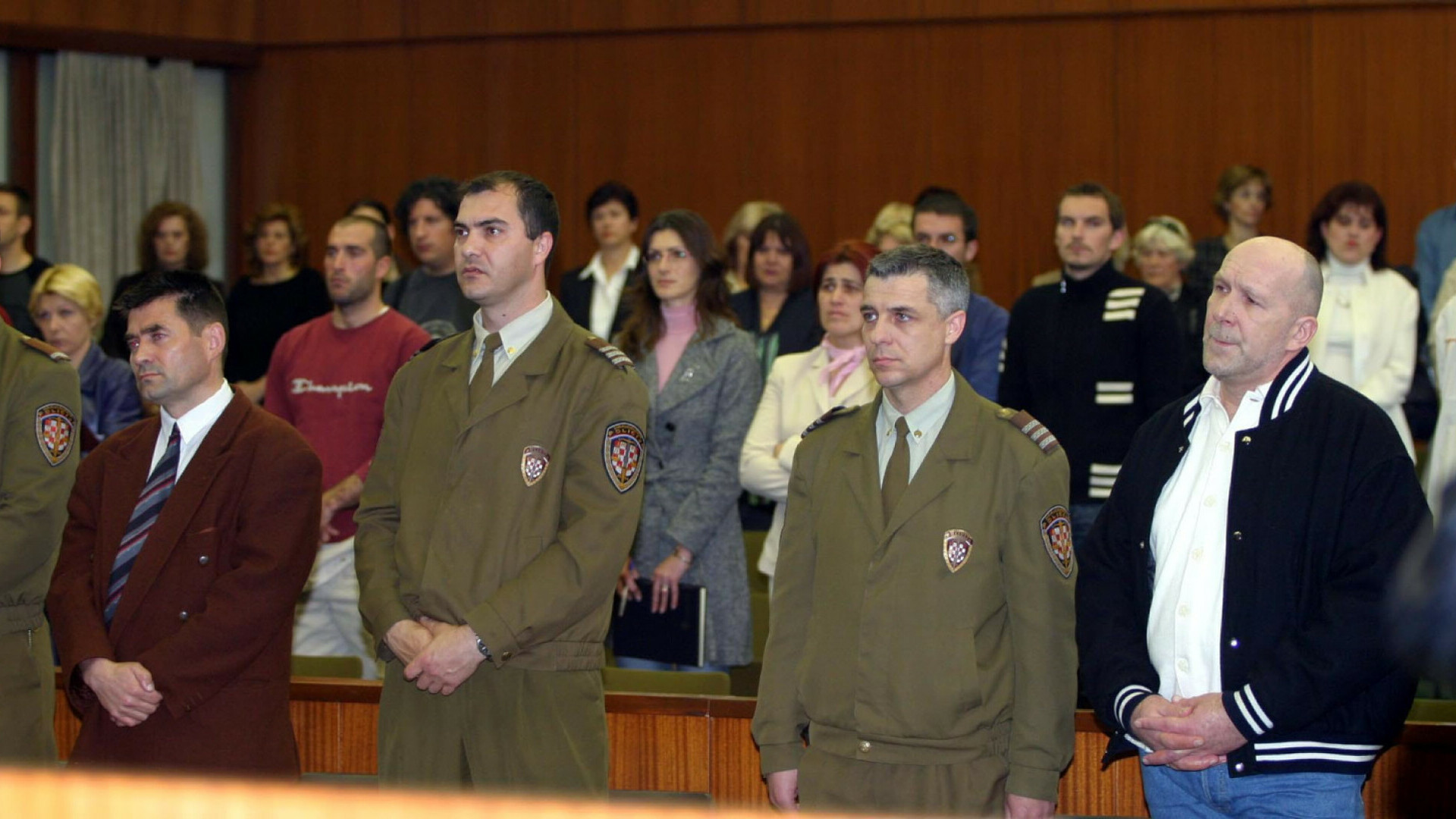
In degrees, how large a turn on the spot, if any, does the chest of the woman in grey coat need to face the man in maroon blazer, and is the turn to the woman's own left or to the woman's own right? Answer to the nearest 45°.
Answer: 0° — they already face them

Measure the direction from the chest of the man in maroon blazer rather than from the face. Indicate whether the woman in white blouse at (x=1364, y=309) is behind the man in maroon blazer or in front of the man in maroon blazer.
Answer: behind

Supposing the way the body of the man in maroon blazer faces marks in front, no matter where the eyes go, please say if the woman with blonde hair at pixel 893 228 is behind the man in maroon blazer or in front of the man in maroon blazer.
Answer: behind

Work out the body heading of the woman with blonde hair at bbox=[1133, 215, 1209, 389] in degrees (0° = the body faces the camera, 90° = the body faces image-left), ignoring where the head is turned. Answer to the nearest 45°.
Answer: approximately 45°

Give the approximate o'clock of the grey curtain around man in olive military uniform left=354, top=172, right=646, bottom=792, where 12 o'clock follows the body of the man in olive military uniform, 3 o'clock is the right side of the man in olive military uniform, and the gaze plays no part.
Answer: The grey curtain is roughly at 4 o'clock from the man in olive military uniform.

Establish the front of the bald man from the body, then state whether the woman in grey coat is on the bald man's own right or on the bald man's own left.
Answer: on the bald man's own right

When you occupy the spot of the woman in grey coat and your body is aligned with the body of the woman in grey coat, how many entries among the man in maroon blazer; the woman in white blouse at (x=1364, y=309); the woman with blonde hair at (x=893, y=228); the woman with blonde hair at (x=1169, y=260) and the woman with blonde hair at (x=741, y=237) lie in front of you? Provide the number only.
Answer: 1

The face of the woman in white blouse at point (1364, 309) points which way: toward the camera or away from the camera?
toward the camera

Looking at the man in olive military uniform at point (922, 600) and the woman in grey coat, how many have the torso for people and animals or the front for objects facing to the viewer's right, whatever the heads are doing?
0

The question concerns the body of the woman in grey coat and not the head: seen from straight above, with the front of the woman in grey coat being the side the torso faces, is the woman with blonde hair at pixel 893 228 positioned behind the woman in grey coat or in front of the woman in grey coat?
behind

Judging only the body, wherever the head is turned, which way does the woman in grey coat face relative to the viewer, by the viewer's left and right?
facing the viewer and to the left of the viewer

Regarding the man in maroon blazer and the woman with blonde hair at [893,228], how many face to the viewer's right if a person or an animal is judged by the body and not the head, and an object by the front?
0

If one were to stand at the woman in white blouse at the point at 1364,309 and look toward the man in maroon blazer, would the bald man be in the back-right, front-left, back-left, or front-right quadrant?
front-left

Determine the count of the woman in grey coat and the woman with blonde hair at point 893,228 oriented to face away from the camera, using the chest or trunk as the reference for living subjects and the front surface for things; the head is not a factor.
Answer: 0
